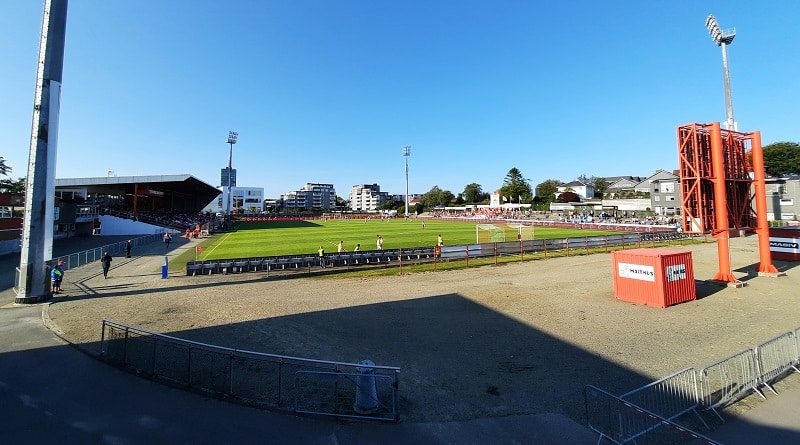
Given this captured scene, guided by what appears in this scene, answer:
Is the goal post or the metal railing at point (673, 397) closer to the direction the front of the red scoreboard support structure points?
the goal post

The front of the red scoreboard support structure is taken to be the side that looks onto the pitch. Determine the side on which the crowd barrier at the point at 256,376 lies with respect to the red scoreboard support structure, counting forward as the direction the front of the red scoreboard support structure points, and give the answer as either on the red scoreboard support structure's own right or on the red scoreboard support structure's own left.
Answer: on the red scoreboard support structure's own left

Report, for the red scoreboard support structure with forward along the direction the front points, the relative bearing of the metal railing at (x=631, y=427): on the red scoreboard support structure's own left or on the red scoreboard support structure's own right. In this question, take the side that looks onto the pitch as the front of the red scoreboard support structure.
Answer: on the red scoreboard support structure's own left

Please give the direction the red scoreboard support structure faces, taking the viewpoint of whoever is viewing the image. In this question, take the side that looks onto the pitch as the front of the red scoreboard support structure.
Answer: facing away from the viewer and to the left of the viewer

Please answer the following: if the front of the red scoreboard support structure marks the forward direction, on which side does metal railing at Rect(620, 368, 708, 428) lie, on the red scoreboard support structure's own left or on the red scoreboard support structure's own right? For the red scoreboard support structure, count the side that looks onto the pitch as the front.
on the red scoreboard support structure's own left

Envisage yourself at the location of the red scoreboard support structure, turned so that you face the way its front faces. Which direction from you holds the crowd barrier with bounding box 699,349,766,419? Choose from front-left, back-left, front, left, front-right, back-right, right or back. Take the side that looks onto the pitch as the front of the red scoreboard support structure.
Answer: back-left

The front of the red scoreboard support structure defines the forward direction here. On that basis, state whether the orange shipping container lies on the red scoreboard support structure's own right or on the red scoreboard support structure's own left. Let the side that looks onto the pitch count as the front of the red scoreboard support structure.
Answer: on the red scoreboard support structure's own left

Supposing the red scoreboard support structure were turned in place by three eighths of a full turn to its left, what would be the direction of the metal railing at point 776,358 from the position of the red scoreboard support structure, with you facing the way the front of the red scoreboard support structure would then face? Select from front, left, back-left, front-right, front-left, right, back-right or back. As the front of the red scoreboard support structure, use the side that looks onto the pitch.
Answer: front
